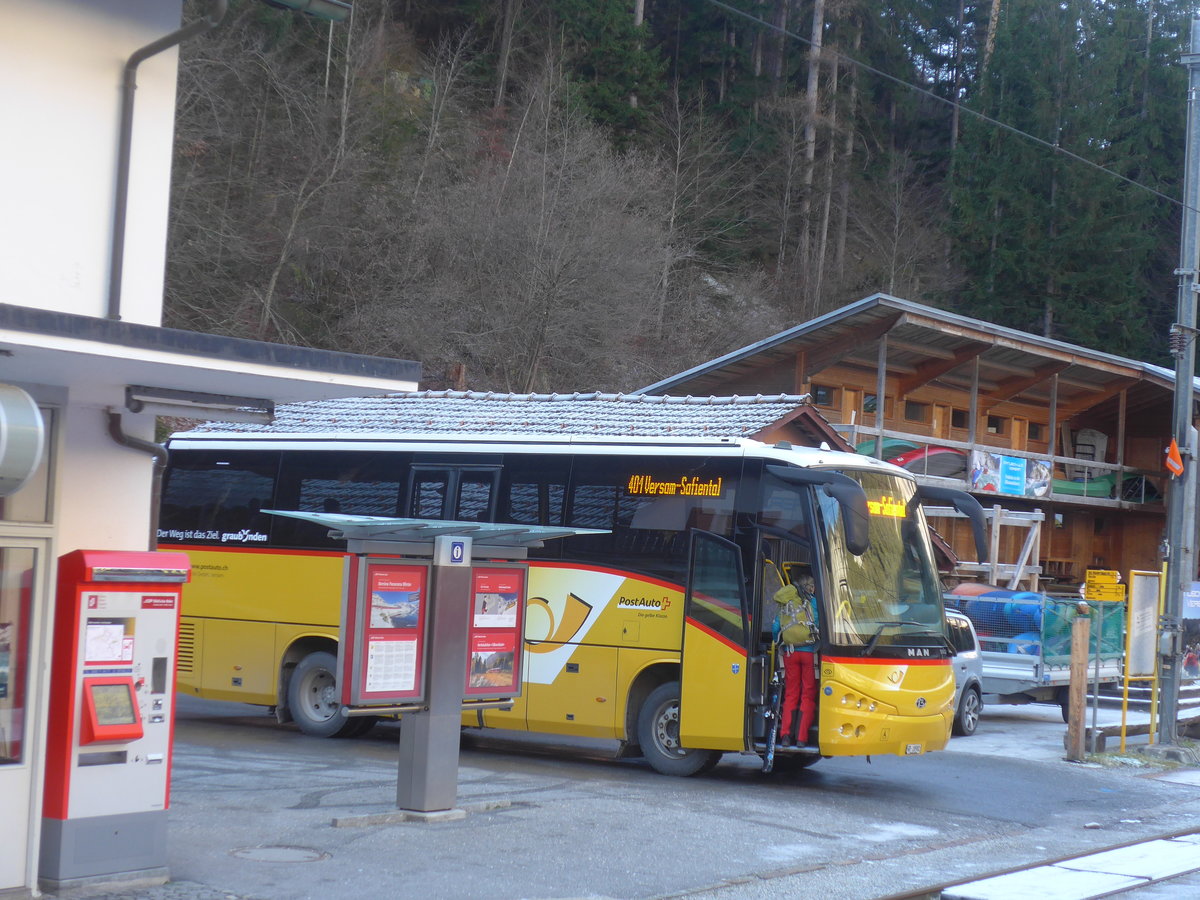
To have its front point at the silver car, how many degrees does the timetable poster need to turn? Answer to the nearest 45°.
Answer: approximately 135° to its left

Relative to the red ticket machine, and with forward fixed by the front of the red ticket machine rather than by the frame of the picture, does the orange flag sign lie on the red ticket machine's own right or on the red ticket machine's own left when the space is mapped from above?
on the red ticket machine's own left

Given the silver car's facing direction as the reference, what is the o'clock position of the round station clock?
The round station clock is roughly at 11 o'clock from the silver car.

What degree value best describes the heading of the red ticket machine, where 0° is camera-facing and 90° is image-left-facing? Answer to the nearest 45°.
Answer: approximately 315°

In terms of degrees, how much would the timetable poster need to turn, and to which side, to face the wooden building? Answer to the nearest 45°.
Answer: approximately 135° to its left

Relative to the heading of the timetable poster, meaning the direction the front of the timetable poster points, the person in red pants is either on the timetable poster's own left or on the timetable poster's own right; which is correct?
on the timetable poster's own left

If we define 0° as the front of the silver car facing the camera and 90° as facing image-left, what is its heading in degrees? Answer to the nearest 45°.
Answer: approximately 45°

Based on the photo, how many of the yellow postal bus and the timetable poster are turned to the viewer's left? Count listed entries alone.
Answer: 0

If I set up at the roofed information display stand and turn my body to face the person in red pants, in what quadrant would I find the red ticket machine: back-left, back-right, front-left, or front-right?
back-right

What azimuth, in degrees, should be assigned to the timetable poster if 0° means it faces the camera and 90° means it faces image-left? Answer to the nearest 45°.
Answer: approximately 0°

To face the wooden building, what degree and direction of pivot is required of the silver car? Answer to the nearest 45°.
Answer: approximately 135° to its right

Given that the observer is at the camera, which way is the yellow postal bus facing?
facing the viewer and to the right of the viewer
